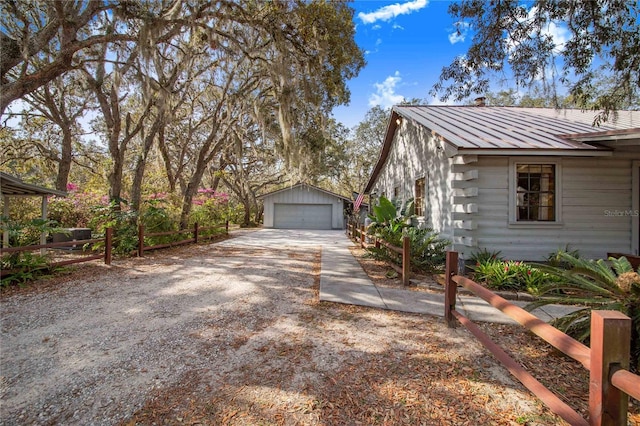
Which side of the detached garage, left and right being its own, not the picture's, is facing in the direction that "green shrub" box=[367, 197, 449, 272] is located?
front

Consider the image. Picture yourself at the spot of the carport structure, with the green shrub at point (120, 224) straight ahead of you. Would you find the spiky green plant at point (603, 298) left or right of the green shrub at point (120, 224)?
right

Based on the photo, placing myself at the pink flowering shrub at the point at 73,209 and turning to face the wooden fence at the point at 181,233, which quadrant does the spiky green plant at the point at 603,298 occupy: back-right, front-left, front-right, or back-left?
front-right

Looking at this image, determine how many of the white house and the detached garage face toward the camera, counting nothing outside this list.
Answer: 2

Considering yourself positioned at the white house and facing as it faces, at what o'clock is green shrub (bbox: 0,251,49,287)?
The green shrub is roughly at 2 o'clock from the white house.

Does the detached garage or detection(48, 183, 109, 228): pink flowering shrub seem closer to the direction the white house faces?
the pink flowering shrub

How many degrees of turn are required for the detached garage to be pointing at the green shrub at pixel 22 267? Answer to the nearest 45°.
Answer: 0° — it already faces it

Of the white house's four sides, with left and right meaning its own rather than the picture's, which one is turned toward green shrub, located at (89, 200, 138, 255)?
right

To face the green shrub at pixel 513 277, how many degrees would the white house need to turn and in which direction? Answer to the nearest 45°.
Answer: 0° — it already faces it

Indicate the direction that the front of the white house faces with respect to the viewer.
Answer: facing the viewer
